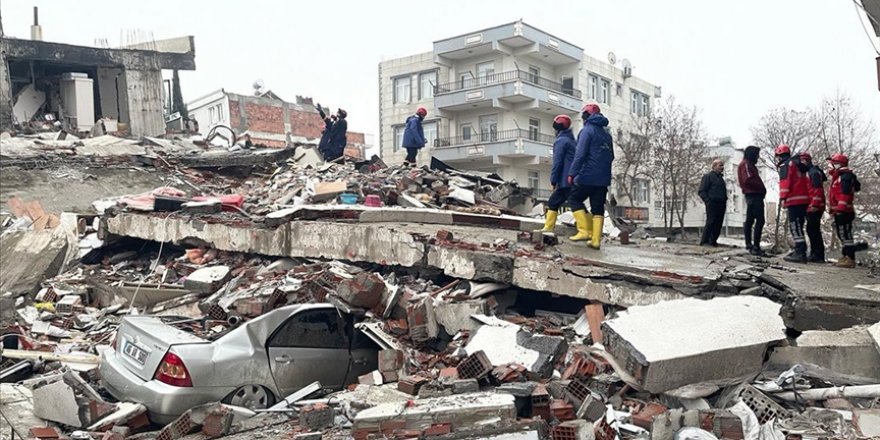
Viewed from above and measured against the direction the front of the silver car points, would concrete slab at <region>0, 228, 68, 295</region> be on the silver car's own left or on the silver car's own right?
on the silver car's own left

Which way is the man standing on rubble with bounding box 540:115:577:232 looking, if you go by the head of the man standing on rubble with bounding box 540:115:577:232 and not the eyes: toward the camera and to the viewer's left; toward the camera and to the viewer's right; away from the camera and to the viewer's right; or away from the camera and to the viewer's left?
away from the camera and to the viewer's left

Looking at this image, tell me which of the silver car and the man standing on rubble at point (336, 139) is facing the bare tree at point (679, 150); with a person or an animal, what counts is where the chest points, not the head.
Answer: the silver car

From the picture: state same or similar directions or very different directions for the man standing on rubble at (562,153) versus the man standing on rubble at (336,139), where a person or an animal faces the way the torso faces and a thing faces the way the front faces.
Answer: same or similar directions

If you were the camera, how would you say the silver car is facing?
facing away from the viewer and to the right of the viewer

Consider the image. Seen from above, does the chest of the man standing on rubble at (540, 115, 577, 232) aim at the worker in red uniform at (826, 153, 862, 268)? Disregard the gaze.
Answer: no

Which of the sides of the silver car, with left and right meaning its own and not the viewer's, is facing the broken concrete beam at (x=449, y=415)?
right

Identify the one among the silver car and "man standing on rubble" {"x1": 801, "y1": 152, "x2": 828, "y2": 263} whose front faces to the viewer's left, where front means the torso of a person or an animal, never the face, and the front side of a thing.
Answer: the man standing on rubble

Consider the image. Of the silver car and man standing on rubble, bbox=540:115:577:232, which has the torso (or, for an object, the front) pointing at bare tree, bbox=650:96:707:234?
the silver car

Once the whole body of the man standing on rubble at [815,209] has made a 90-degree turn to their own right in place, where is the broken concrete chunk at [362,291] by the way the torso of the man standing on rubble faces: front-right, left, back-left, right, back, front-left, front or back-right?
back-left

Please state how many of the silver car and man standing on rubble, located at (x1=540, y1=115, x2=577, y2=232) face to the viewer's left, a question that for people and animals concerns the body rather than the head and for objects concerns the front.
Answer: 1

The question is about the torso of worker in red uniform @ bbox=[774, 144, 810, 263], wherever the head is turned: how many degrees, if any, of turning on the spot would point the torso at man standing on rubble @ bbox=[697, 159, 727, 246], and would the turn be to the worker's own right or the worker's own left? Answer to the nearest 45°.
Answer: approximately 45° to the worker's own right
